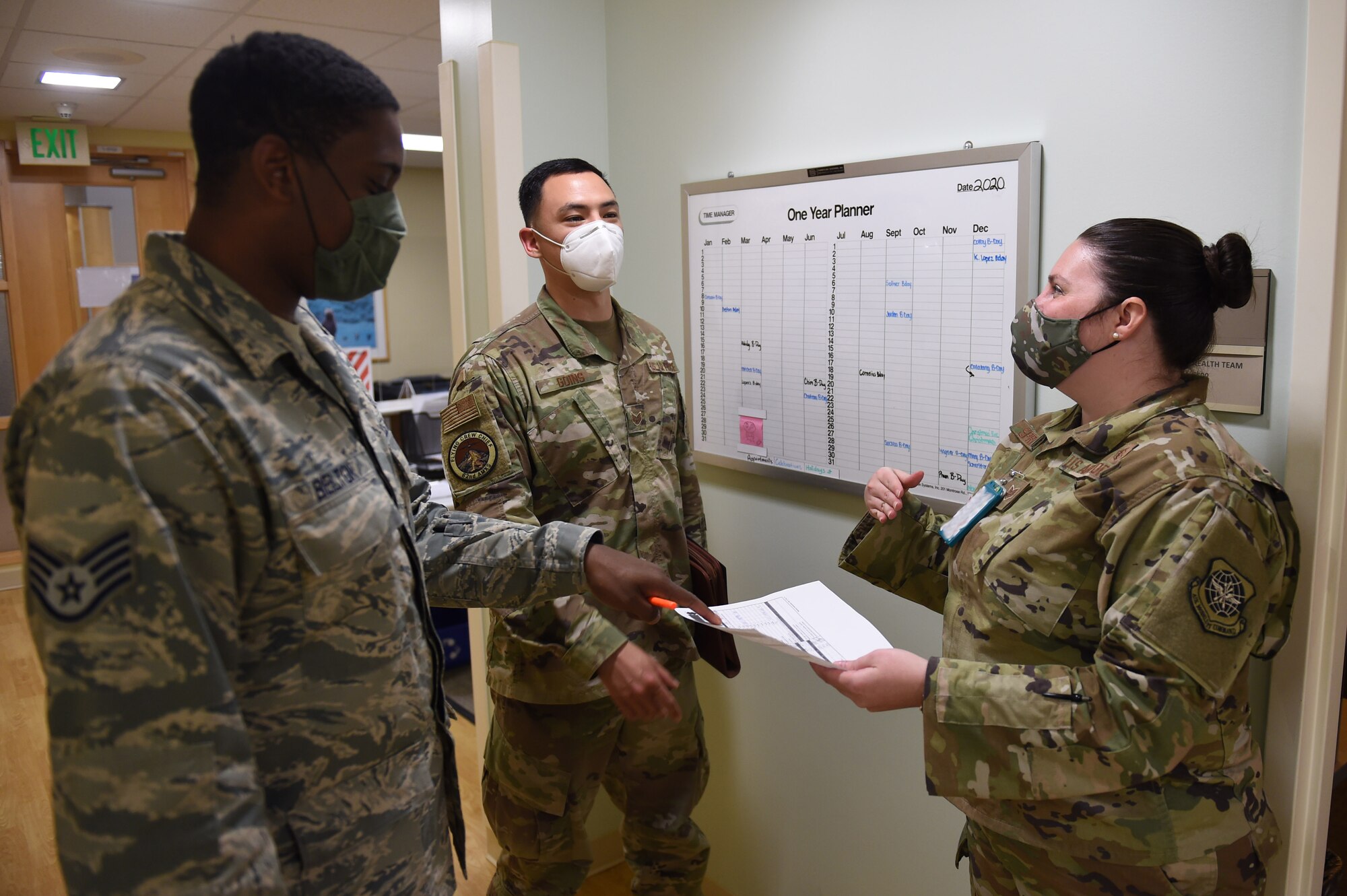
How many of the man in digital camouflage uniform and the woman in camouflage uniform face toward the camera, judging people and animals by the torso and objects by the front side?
0

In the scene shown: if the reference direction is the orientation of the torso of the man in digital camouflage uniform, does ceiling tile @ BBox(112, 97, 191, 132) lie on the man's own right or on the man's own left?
on the man's own left

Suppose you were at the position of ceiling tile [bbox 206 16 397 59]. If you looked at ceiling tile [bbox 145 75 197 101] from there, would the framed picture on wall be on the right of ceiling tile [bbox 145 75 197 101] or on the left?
right

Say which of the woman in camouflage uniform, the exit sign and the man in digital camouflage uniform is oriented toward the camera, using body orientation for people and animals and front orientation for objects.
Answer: the exit sign

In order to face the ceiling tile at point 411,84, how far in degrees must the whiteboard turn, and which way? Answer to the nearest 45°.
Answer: approximately 90° to its right

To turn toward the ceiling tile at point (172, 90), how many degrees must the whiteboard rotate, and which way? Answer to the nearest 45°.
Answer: approximately 90° to its right

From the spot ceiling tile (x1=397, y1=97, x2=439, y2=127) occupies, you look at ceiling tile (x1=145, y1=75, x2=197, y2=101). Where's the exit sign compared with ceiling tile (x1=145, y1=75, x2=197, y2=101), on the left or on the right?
right

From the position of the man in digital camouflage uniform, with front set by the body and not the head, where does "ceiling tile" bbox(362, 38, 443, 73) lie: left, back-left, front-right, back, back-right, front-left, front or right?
left

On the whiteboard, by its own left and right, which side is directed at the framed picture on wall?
right

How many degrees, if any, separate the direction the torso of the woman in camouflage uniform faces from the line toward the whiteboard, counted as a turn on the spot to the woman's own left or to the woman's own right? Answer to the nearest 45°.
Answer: approximately 45° to the woman's own right

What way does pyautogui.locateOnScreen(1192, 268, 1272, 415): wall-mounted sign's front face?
toward the camera

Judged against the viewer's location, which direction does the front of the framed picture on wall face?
facing the viewer

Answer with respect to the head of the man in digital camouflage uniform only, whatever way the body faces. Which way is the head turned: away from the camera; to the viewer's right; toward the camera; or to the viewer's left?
to the viewer's right

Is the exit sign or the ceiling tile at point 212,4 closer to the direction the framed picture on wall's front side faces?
the ceiling tile

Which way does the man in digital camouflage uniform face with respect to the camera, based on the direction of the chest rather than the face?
to the viewer's right

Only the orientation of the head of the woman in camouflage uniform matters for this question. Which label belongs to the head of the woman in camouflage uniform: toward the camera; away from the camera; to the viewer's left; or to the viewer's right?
to the viewer's left
